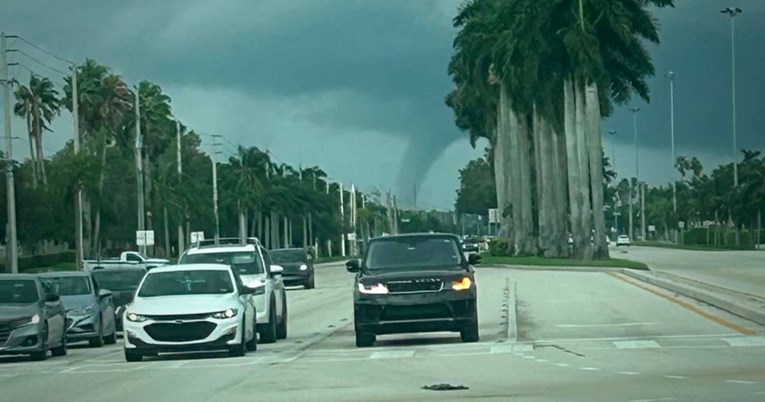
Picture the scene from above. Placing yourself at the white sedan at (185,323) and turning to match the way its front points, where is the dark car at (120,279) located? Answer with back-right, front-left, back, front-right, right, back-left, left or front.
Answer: back

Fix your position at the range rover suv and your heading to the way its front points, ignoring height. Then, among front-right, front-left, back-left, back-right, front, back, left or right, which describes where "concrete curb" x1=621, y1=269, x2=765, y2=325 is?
back-left

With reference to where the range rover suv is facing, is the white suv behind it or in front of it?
behind

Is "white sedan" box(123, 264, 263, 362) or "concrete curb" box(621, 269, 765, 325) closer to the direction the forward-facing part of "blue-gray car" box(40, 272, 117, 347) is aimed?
the white sedan

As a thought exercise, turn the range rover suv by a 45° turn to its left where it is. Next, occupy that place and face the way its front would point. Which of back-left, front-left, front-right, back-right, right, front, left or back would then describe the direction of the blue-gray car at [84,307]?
back

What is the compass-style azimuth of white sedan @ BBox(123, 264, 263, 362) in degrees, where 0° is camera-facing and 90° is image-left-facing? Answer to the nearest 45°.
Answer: approximately 0°

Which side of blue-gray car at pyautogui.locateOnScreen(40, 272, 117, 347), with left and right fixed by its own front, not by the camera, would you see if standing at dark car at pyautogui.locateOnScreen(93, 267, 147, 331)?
back

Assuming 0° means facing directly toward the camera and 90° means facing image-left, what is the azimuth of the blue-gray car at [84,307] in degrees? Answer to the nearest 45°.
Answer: approximately 0°
